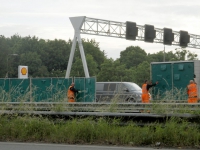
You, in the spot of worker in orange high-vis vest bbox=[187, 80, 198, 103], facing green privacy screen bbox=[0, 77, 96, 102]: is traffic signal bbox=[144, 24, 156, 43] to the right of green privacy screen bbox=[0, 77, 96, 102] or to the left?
right

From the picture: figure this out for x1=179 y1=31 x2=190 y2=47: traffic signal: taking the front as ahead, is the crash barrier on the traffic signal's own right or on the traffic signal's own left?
on the traffic signal's own left
